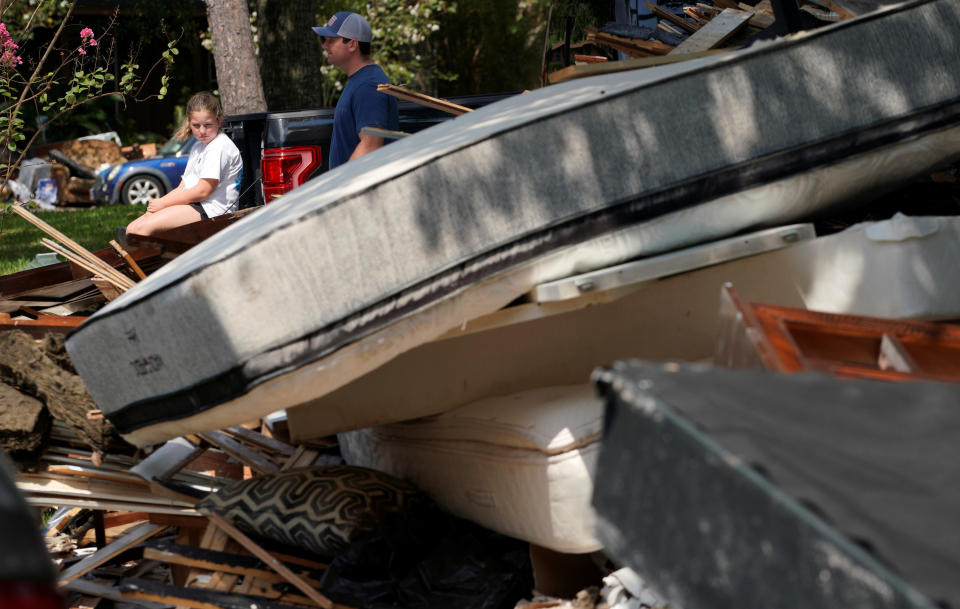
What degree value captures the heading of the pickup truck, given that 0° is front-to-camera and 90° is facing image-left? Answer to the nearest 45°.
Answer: approximately 225°

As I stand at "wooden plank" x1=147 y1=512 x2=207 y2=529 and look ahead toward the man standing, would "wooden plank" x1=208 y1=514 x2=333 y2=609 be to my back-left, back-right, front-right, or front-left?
back-right

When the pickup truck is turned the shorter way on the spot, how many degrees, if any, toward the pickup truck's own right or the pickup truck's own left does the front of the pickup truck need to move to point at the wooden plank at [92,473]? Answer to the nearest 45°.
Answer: approximately 135° to the pickup truck's own right

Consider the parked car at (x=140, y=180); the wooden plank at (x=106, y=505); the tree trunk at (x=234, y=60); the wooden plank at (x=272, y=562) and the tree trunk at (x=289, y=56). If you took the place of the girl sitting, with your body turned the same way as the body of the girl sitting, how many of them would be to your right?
3

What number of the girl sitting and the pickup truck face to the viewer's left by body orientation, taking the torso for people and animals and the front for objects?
1

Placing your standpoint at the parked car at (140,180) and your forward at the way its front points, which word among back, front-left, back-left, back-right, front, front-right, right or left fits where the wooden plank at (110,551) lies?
front-left

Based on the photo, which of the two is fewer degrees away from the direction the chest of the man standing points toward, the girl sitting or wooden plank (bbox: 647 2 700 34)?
the girl sitting

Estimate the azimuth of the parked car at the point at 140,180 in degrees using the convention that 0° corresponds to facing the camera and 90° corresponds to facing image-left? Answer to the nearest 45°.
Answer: approximately 45°

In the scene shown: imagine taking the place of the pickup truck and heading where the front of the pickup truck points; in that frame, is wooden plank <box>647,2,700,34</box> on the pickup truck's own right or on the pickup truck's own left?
on the pickup truck's own right

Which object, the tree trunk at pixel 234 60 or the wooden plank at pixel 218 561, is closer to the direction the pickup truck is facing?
the tree trunk

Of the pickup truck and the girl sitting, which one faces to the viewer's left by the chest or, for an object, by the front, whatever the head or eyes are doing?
the girl sitting
